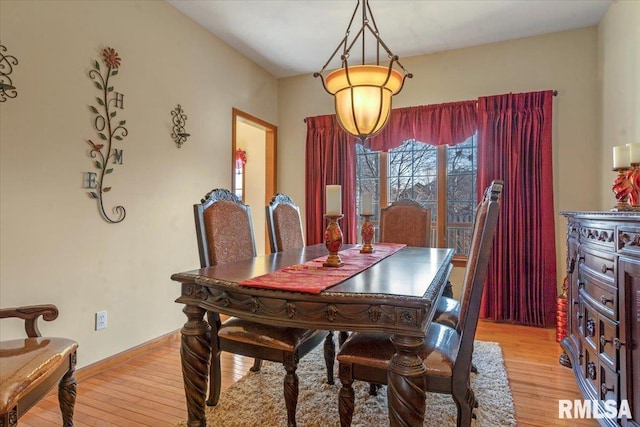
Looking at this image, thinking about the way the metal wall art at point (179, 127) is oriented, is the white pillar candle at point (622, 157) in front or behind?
in front

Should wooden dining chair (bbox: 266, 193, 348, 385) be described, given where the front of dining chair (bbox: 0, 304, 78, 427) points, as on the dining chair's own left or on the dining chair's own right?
on the dining chair's own left

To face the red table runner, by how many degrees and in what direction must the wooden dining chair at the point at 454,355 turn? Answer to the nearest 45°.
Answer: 0° — it already faces it

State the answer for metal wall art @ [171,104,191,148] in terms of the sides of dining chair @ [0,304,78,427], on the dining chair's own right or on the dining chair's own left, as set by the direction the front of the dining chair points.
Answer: on the dining chair's own left

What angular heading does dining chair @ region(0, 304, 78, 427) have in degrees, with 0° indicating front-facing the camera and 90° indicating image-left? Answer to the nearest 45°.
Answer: approximately 315°

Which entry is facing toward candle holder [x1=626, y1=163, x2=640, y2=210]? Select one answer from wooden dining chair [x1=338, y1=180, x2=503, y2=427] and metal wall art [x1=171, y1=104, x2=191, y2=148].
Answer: the metal wall art

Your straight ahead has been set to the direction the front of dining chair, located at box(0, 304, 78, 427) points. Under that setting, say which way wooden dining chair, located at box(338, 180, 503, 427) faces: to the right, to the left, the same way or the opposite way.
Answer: the opposite way

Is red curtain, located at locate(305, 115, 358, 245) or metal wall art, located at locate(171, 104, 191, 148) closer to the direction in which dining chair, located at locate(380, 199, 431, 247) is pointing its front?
the metal wall art

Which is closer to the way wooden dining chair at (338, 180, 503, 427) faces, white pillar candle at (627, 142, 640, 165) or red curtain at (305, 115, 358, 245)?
the red curtain

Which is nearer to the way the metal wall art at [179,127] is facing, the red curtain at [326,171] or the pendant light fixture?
the pendant light fixture

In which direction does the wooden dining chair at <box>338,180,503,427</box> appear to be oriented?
to the viewer's left

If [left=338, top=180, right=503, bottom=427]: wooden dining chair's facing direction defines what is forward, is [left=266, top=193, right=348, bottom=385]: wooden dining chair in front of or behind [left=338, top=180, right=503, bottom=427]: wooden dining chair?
in front

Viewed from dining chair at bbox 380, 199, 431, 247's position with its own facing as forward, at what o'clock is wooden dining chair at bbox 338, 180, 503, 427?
The wooden dining chair is roughly at 12 o'clock from the dining chair.

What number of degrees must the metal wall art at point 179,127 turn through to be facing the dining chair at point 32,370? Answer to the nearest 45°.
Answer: approximately 45° to its right

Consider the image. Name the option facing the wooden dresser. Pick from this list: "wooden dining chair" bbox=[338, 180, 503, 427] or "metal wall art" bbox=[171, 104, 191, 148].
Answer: the metal wall art
